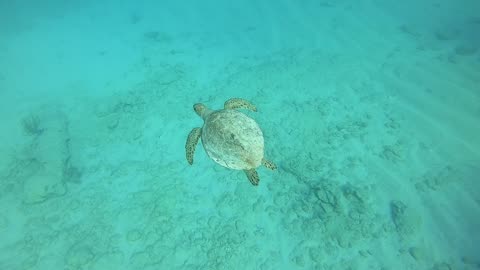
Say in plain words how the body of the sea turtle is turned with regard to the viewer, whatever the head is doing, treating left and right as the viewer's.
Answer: facing away from the viewer and to the left of the viewer
